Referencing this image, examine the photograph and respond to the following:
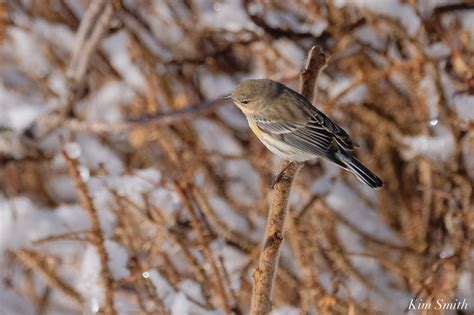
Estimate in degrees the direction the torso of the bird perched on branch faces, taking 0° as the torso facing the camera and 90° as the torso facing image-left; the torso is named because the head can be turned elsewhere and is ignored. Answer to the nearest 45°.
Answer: approximately 90°
